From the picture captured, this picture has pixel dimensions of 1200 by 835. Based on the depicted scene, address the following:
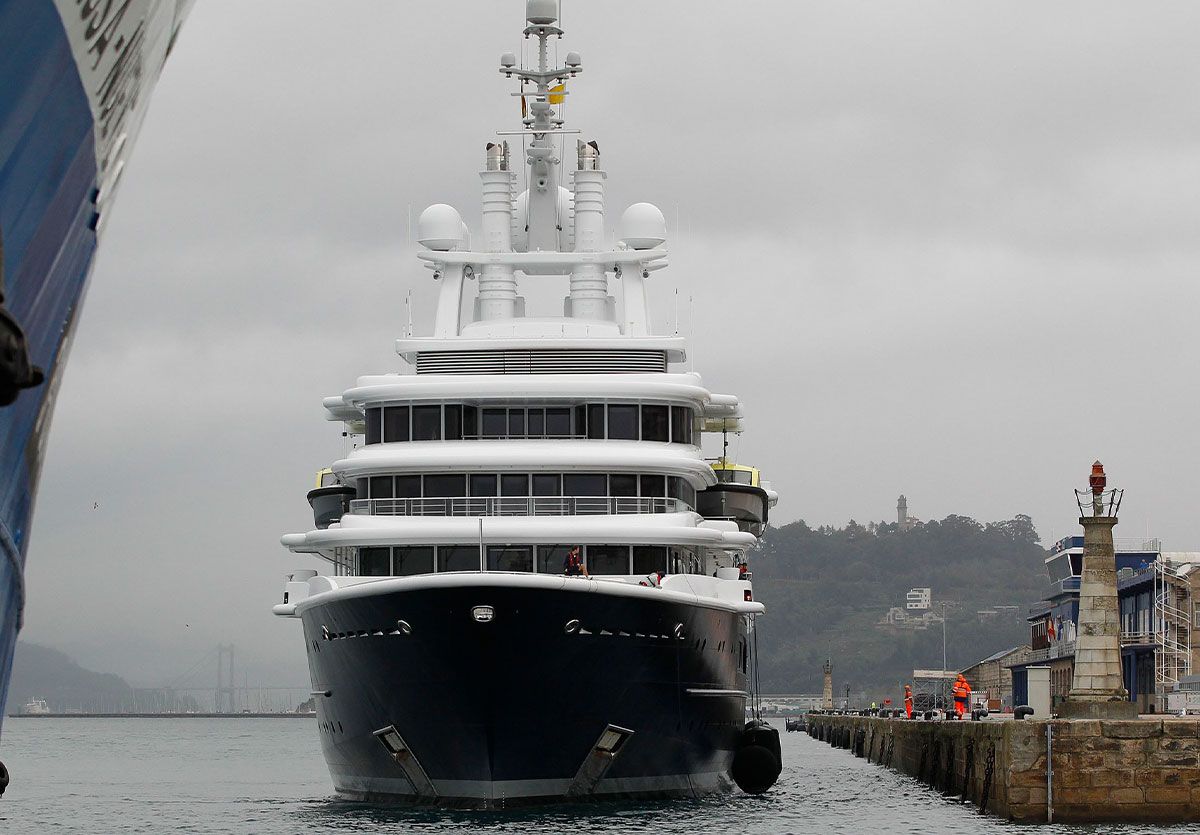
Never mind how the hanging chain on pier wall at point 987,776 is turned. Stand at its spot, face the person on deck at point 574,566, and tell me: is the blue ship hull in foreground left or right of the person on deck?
left

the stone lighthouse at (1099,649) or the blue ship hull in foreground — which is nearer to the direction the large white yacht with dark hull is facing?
the blue ship hull in foreground

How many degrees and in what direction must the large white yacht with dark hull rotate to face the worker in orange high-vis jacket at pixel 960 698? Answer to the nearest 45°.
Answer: approximately 135° to its left

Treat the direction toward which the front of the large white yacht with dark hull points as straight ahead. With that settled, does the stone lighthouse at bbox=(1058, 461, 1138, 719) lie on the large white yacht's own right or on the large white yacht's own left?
on the large white yacht's own left

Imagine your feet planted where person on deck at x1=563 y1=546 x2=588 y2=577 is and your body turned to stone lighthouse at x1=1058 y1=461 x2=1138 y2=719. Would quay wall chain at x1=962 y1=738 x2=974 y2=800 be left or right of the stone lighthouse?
left

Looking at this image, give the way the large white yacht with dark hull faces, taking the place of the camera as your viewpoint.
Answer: facing the viewer
